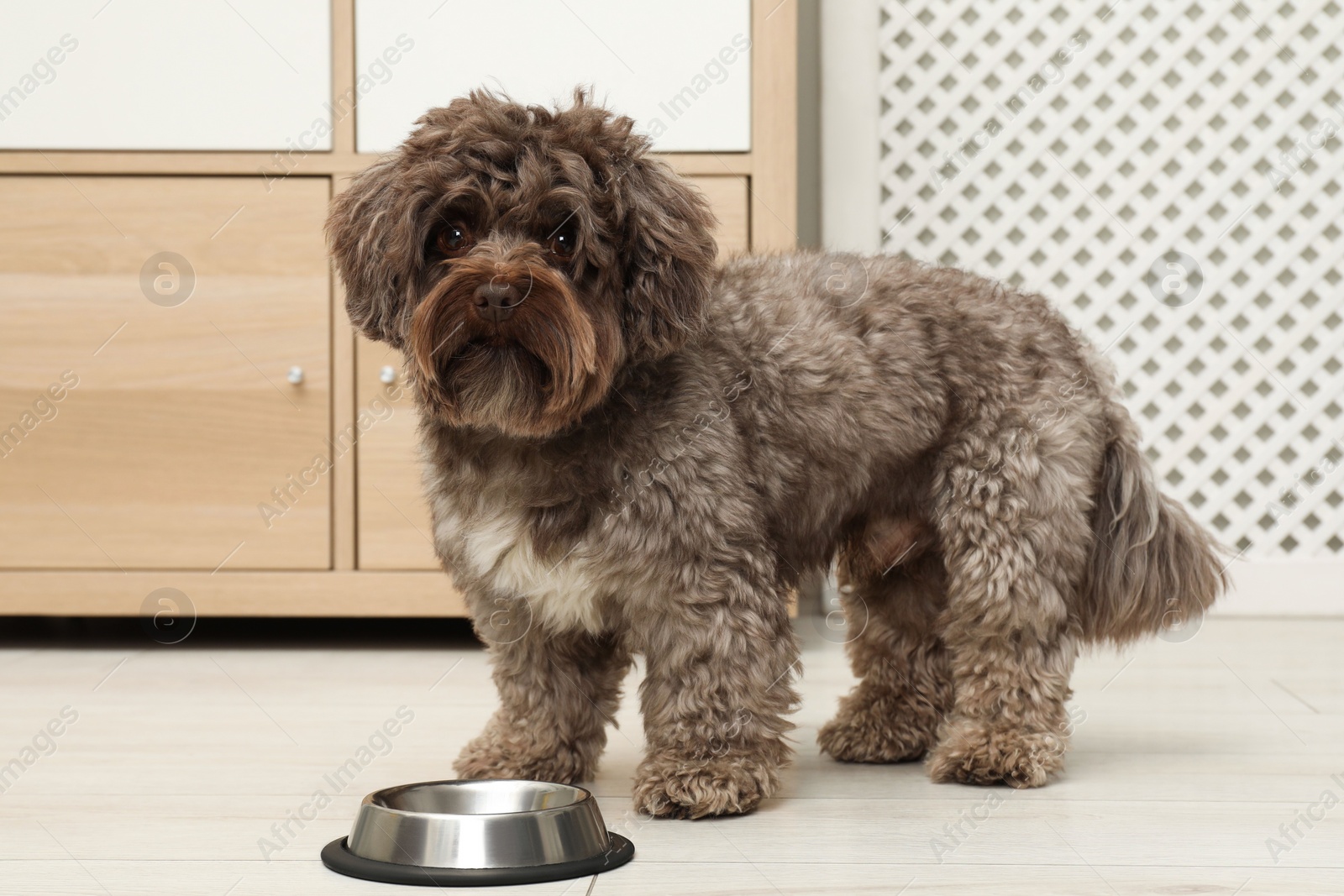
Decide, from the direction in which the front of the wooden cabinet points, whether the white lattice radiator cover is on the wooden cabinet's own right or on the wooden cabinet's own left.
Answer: on the wooden cabinet's own left

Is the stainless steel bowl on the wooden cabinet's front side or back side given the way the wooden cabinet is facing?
on the front side

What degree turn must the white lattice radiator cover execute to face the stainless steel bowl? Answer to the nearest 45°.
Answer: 0° — it already faces it

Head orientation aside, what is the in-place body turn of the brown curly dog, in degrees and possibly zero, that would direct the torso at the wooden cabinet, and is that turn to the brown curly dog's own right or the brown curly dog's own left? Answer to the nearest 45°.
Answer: approximately 90° to the brown curly dog's own right

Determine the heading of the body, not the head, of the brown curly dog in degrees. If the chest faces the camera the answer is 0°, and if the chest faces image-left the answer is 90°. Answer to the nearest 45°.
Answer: approximately 45°

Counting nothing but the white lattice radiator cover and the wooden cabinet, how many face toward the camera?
2
